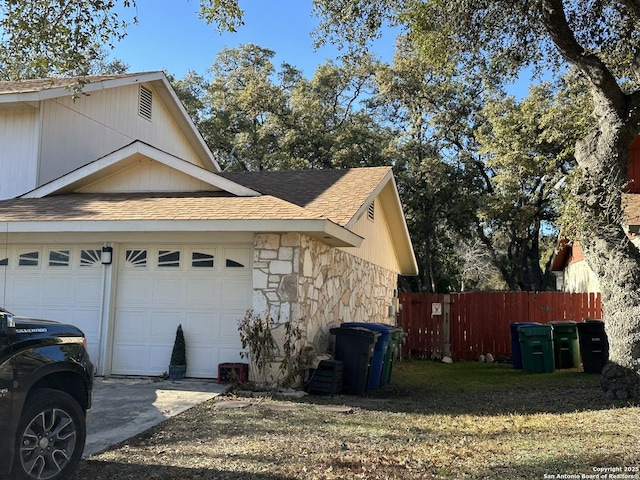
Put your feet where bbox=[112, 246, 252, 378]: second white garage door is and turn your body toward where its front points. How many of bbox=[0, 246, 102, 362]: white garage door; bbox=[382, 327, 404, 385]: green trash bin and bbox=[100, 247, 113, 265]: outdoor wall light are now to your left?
1

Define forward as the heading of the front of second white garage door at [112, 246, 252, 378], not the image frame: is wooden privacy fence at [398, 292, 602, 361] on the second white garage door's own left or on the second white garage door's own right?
on the second white garage door's own left

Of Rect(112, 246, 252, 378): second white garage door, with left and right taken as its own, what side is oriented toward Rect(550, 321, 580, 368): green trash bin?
left

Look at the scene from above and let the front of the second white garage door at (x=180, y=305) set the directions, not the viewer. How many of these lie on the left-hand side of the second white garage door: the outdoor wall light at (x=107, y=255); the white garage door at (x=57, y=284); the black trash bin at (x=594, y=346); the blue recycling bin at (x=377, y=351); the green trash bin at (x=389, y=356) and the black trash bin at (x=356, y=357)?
4

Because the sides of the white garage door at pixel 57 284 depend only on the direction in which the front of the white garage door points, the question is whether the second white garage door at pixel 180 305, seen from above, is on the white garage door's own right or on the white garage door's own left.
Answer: on the white garage door's own left

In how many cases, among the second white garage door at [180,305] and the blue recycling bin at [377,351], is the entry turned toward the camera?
1
